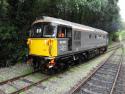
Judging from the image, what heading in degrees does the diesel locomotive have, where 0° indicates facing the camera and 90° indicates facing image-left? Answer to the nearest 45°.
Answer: approximately 45°

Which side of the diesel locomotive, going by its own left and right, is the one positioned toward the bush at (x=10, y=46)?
right

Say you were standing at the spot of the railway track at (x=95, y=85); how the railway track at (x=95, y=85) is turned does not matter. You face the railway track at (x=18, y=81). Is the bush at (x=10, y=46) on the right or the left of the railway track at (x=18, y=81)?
right

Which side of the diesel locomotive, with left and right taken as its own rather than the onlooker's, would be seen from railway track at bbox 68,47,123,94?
left
